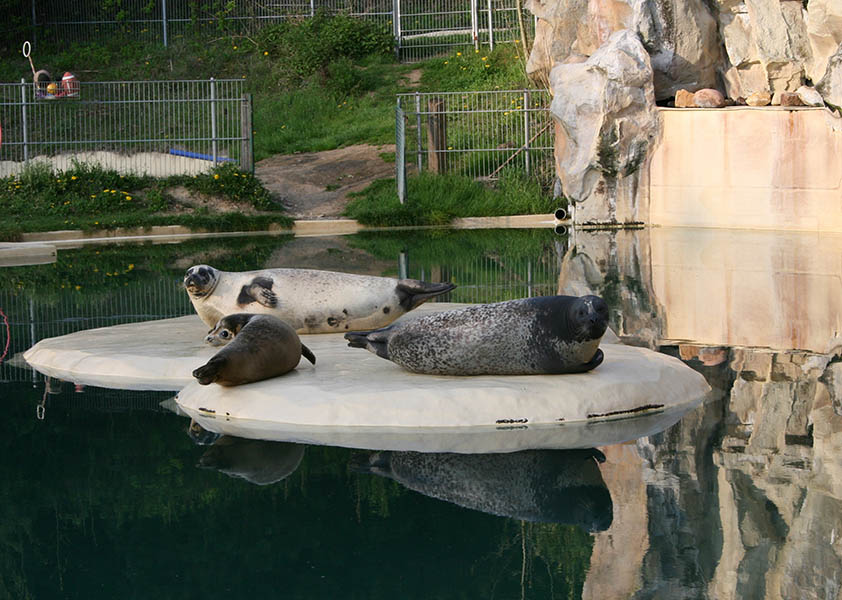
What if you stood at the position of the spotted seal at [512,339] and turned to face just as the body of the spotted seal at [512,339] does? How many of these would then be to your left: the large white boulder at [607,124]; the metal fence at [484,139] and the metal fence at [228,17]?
3

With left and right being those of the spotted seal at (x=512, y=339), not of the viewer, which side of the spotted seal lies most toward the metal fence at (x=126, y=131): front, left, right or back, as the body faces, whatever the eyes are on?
left

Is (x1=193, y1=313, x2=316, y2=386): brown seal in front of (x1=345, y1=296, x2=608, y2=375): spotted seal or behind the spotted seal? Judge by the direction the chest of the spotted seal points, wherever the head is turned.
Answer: behind

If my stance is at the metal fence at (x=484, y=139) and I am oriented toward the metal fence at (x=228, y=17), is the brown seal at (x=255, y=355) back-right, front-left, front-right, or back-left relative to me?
back-left

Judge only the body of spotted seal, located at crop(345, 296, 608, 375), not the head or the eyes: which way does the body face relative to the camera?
to the viewer's right

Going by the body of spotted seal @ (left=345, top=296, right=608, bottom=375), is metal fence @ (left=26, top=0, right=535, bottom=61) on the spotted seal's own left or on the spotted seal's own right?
on the spotted seal's own left

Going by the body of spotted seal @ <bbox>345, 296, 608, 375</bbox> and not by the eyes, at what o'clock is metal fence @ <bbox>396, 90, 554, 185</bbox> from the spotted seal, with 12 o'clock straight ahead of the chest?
The metal fence is roughly at 9 o'clock from the spotted seal.

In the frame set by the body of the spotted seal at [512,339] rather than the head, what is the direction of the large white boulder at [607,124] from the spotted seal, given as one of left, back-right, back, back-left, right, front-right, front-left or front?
left
